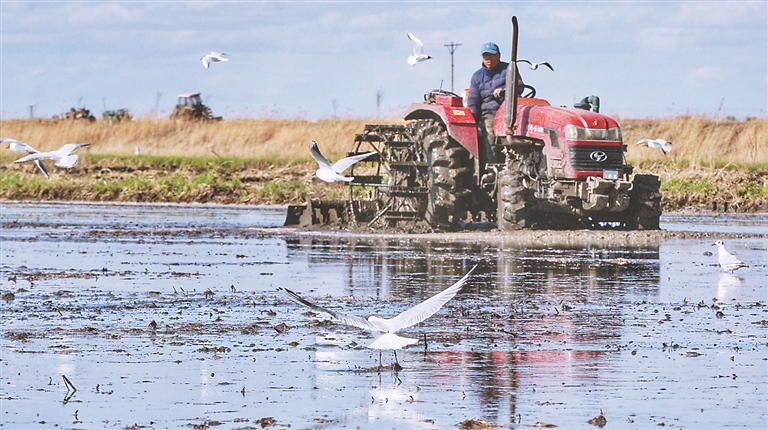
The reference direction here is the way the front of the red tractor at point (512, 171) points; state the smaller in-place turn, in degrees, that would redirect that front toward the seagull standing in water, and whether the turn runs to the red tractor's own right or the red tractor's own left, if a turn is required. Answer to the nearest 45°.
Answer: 0° — it already faces it

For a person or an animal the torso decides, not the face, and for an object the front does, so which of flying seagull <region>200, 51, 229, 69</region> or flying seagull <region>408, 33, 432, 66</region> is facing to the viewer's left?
flying seagull <region>200, 51, 229, 69</region>

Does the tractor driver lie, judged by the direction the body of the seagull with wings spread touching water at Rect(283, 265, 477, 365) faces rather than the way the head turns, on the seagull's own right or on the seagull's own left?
on the seagull's own right

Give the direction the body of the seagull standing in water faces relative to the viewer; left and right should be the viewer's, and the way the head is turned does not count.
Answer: facing to the left of the viewer

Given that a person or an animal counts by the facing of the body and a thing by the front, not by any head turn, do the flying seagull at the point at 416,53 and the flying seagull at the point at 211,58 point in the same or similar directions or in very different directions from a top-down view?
very different directions

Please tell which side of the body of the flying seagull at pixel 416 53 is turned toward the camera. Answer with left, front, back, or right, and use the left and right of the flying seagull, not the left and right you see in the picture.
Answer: right

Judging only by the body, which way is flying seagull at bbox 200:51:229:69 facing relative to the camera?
to the viewer's left
